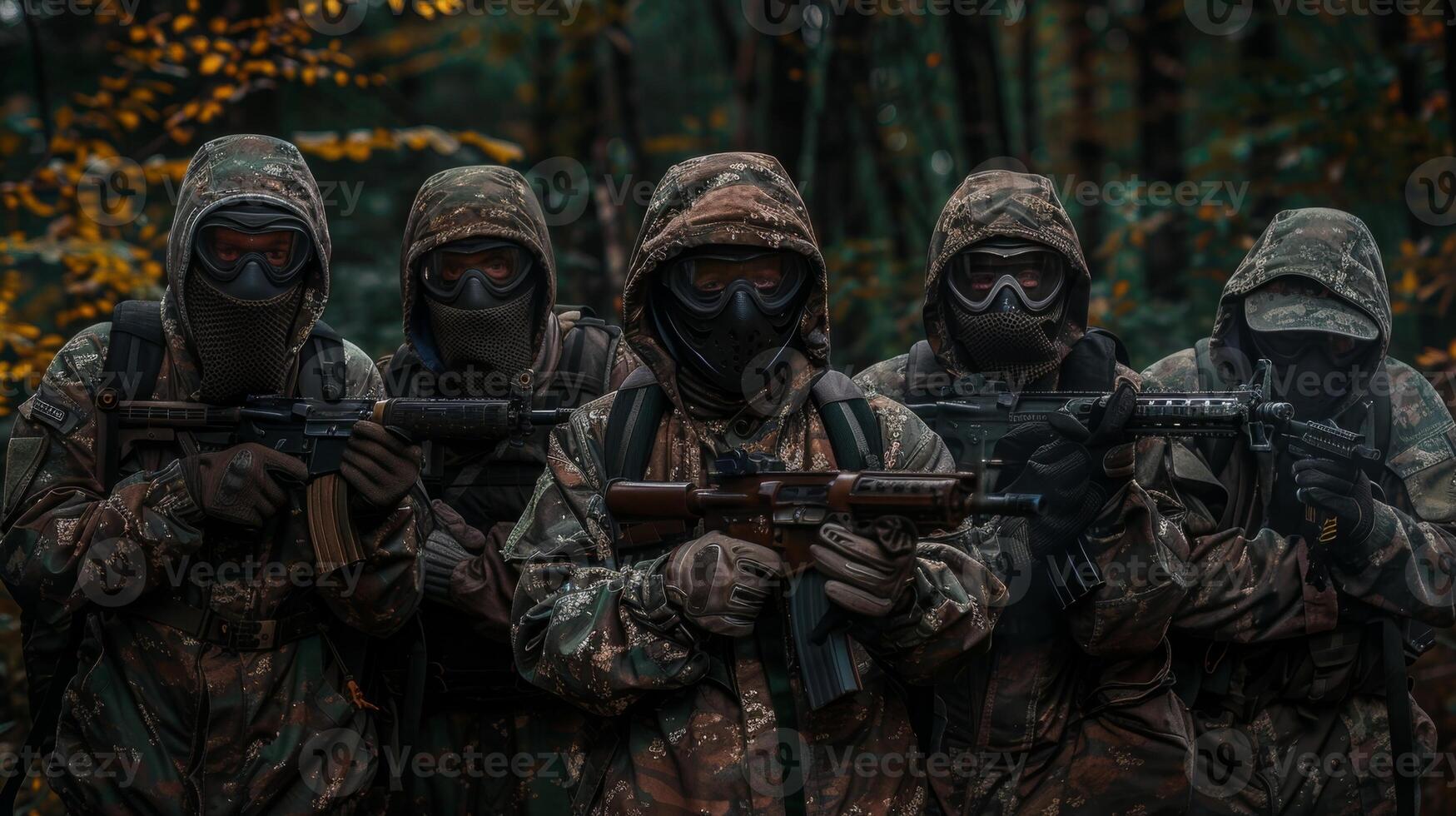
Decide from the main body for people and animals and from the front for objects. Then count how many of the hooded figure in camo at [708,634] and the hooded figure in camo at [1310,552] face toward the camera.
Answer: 2

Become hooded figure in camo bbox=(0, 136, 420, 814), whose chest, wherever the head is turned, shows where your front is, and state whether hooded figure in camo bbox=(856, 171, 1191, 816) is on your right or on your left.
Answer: on your left

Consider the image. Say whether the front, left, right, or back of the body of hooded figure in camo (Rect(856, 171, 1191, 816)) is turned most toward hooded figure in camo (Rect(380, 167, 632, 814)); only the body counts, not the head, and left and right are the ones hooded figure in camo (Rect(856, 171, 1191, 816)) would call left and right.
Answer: right

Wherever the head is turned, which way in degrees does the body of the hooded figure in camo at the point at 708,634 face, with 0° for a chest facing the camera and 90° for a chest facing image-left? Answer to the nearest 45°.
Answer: approximately 0°

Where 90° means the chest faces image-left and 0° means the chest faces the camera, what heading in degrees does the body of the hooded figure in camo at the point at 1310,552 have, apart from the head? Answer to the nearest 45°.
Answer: approximately 0°

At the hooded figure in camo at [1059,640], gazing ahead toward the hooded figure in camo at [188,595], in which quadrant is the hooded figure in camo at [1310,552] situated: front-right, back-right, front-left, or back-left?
back-right

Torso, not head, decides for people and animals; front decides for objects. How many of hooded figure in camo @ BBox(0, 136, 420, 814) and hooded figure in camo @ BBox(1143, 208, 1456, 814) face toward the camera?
2
